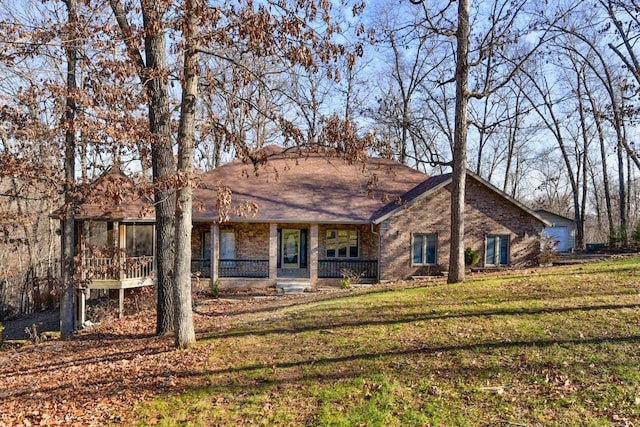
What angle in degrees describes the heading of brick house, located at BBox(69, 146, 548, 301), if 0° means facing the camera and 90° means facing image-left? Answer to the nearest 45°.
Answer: approximately 0°
